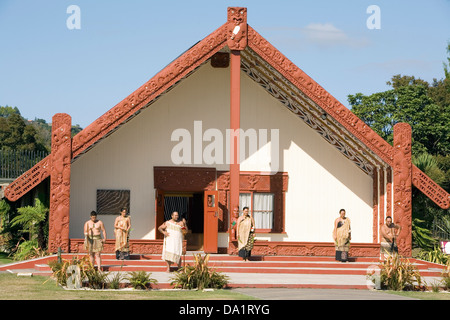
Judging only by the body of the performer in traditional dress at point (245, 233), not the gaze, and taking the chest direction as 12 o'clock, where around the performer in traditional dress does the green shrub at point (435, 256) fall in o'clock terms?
The green shrub is roughly at 8 o'clock from the performer in traditional dress.

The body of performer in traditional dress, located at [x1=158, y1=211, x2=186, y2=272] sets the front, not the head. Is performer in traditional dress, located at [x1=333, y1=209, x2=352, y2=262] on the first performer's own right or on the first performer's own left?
on the first performer's own left

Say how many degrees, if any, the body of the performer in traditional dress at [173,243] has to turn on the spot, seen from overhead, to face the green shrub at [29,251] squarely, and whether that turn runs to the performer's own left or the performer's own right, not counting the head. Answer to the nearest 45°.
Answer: approximately 135° to the performer's own right

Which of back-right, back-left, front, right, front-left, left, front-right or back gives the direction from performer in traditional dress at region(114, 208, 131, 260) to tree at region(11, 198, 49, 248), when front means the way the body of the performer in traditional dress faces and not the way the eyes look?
back-right

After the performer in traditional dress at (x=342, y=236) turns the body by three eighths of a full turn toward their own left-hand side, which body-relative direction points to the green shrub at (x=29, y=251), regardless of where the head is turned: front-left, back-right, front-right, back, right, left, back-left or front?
back-left

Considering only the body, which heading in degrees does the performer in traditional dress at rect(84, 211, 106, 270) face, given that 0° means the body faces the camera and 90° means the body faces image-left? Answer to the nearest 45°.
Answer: approximately 0°
